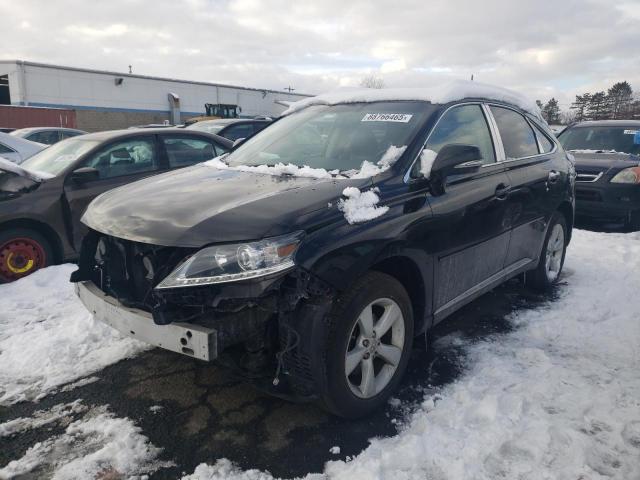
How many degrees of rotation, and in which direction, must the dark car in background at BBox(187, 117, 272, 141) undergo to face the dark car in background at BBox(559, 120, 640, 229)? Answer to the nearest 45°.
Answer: approximately 90° to its left

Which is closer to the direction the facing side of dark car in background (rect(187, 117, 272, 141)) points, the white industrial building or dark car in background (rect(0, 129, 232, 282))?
the dark car in background

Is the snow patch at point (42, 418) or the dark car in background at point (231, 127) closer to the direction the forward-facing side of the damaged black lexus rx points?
the snow patch

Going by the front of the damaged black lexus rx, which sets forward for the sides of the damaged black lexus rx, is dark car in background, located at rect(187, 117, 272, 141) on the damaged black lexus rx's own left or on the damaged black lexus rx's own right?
on the damaged black lexus rx's own right

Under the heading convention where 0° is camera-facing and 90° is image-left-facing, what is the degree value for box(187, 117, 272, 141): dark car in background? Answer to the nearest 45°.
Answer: approximately 45°

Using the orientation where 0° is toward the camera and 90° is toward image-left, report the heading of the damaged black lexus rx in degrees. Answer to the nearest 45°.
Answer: approximately 45°
